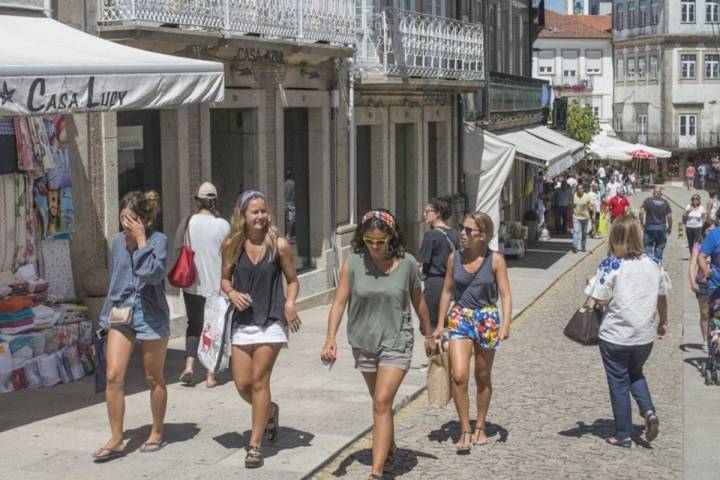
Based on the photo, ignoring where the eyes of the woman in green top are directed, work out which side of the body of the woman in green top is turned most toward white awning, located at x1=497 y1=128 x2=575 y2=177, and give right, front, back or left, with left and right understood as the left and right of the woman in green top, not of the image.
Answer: back

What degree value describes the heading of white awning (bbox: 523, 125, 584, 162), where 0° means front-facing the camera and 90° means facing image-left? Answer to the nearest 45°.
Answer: approximately 315°

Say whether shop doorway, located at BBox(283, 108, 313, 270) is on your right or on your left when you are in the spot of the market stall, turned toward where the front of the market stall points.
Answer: on your left

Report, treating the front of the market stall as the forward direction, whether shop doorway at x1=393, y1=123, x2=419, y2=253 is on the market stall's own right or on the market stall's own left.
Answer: on the market stall's own left

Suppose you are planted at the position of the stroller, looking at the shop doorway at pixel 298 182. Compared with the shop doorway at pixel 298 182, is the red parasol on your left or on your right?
right

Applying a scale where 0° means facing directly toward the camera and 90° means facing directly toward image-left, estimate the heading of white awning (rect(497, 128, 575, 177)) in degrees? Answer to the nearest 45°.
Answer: approximately 315°

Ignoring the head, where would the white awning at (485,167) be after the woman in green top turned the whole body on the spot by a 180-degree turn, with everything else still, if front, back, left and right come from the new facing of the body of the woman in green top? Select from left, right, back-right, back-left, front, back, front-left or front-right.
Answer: front

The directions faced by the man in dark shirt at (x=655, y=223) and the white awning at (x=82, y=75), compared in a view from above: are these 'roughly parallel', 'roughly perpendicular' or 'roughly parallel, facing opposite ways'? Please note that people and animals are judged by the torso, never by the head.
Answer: roughly perpendicular

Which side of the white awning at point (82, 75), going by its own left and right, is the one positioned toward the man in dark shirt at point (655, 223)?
left

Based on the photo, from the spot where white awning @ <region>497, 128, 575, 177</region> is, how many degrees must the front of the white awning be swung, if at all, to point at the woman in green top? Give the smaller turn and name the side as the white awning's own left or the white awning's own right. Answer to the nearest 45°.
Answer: approximately 45° to the white awning's own right
